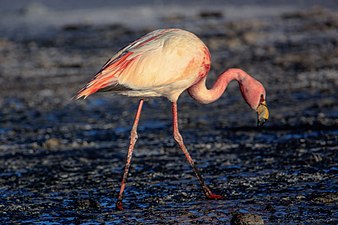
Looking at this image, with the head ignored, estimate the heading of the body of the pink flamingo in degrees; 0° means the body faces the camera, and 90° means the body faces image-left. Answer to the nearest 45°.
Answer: approximately 270°

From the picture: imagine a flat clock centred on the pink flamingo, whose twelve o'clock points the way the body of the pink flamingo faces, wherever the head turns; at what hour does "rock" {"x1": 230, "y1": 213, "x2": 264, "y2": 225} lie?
The rock is roughly at 2 o'clock from the pink flamingo.
